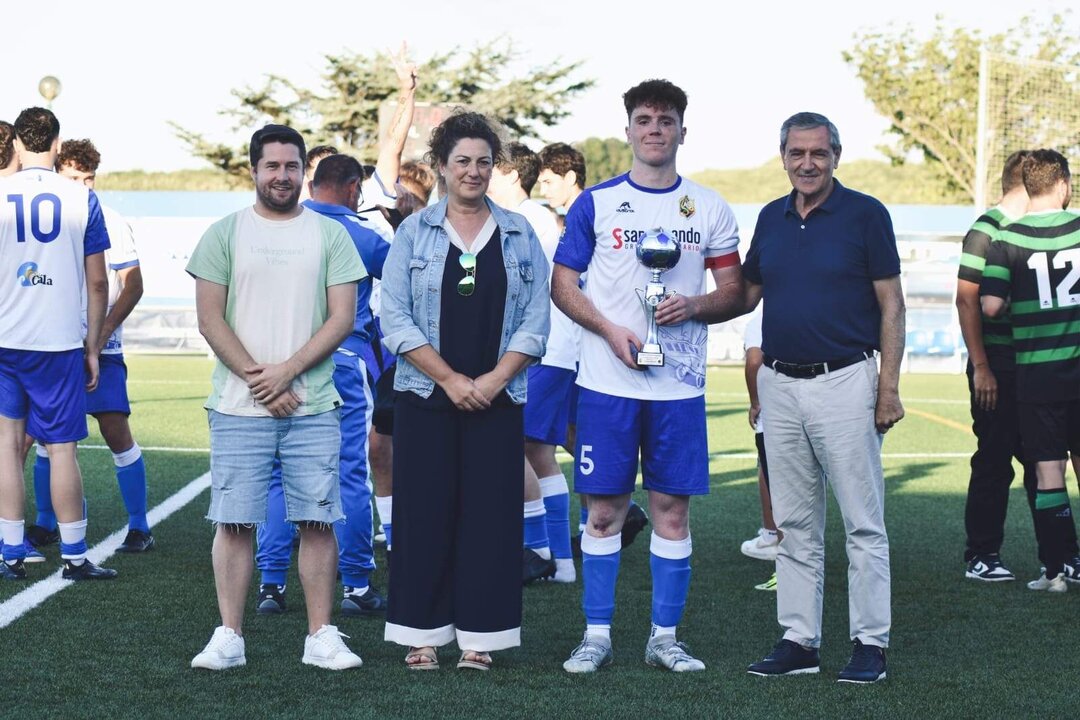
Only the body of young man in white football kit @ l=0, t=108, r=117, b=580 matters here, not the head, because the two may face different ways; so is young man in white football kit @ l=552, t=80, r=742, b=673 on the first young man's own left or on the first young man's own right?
on the first young man's own right

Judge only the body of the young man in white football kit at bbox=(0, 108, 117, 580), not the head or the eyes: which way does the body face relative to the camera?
away from the camera

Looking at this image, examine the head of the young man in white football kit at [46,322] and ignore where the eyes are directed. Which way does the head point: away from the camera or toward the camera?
away from the camera

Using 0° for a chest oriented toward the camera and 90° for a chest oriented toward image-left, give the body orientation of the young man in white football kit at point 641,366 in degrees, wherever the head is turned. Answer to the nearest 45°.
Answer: approximately 0°

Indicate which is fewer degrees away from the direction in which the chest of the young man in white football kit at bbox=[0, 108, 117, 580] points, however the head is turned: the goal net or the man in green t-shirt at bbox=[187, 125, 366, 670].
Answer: the goal net

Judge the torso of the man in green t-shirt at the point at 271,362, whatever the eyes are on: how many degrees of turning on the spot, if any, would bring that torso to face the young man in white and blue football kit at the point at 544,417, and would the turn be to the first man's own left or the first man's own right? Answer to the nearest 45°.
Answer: approximately 135° to the first man's own left
